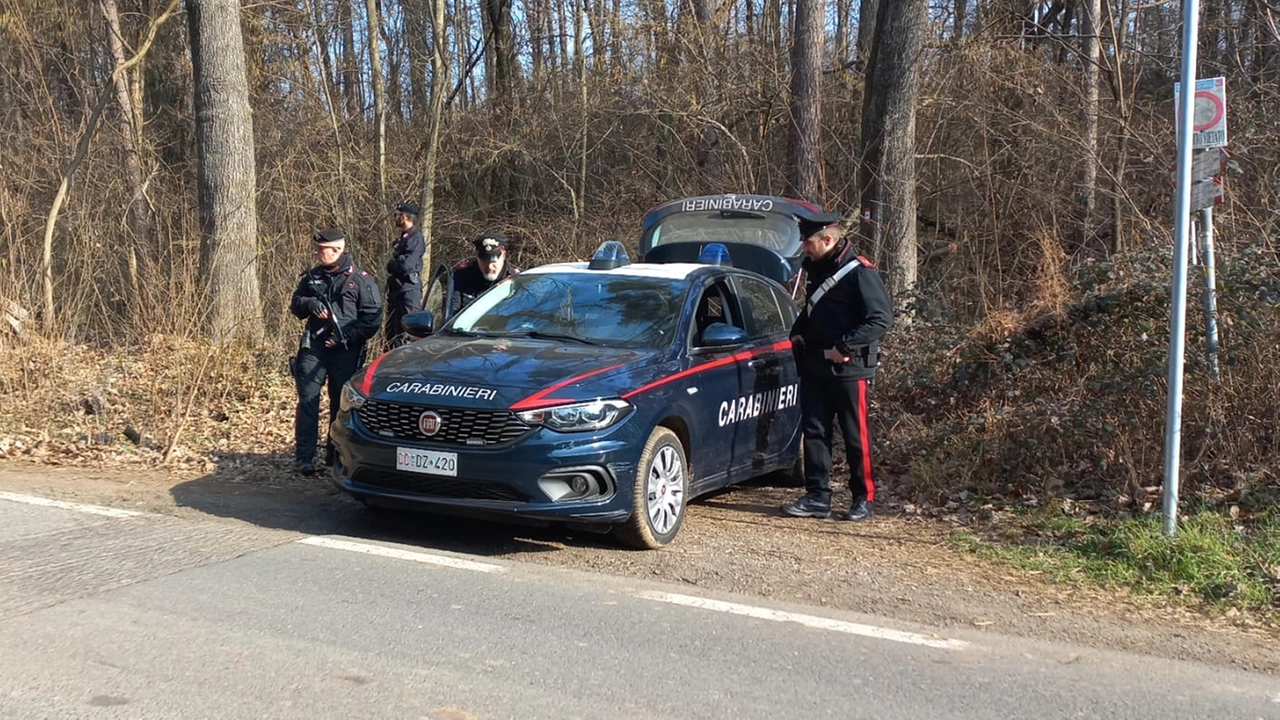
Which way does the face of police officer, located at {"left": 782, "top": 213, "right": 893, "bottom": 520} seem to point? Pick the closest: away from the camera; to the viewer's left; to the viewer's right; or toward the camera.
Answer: to the viewer's left

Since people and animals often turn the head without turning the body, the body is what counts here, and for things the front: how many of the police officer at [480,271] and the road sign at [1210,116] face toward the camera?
2

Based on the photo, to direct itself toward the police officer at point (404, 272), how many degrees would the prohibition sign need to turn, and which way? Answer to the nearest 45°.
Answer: approximately 90° to its right

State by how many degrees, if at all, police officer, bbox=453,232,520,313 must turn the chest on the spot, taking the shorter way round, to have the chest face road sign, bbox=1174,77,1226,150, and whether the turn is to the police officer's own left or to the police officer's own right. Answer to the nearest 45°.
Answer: approximately 45° to the police officer's own left

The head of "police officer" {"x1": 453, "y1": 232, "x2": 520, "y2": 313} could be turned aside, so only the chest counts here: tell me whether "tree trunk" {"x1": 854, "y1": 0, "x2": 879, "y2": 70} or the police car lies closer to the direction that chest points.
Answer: the police car

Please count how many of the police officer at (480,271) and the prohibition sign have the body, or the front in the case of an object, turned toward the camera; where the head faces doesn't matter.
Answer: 2

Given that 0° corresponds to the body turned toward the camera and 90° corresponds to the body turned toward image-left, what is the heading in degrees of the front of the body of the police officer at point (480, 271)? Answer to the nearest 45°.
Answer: approximately 0°

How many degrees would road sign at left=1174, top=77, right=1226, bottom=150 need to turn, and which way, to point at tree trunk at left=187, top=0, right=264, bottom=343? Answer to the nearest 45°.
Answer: approximately 90° to its right
